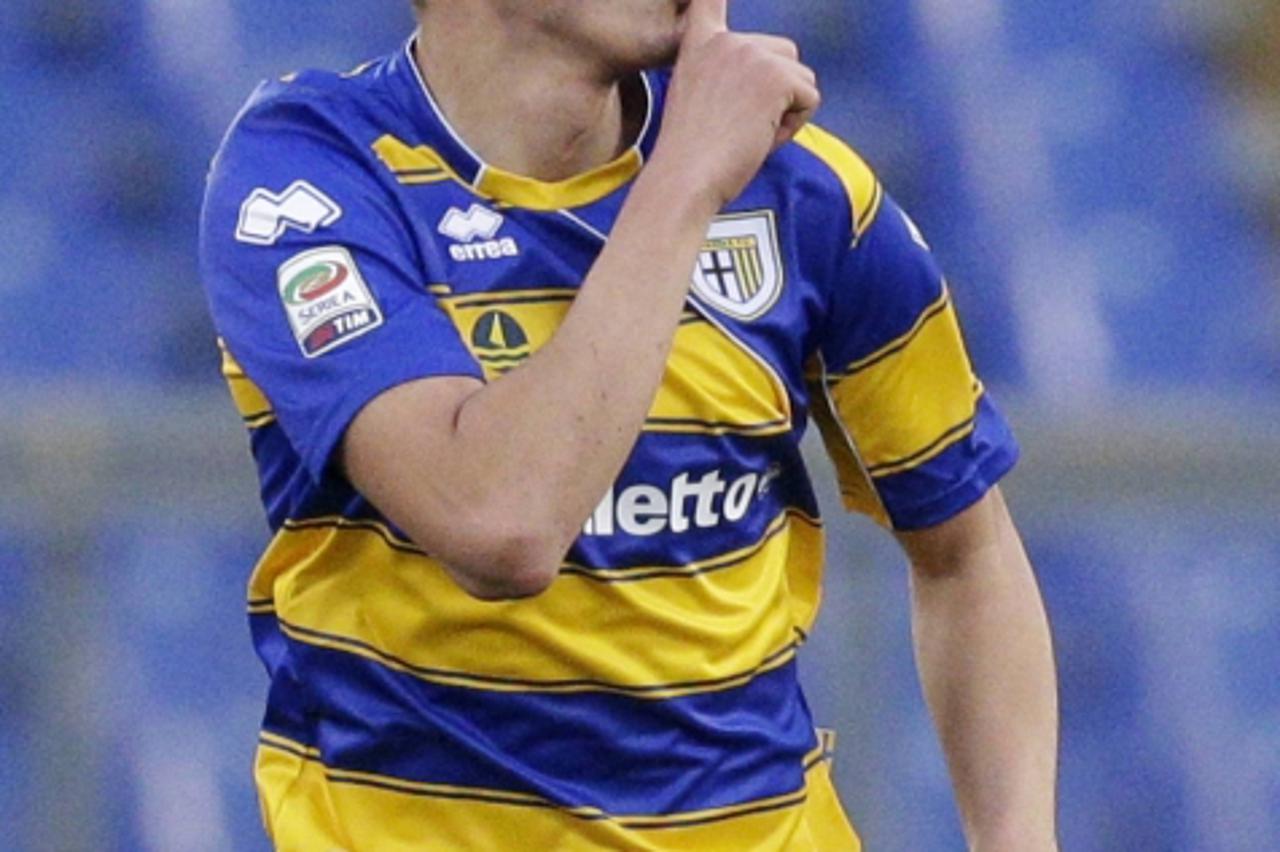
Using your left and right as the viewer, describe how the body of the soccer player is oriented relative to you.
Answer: facing the viewer and to the right of the viewer
